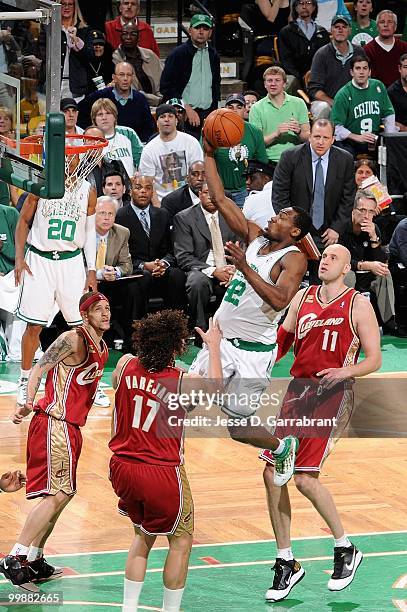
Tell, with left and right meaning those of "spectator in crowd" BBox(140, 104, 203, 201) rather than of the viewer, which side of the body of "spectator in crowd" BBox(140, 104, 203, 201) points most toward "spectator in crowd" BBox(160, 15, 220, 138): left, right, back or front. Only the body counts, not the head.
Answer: back

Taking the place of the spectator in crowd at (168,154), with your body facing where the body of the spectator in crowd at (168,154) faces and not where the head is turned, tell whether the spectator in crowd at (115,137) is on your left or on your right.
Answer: on your right

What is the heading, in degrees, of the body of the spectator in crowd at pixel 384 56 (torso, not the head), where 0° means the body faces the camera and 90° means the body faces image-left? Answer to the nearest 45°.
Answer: approximately 0°

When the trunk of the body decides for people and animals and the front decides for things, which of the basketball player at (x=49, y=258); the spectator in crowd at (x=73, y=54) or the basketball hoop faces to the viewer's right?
the basketball hoop

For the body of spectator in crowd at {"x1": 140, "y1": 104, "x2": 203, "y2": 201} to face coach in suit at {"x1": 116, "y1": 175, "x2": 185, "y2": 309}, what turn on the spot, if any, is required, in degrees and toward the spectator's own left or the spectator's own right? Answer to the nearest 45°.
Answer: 0° — they already face them

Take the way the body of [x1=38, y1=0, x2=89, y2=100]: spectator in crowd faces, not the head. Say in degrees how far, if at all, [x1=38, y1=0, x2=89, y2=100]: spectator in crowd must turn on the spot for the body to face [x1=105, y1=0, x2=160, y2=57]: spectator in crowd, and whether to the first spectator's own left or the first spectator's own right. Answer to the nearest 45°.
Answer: approximately 135° to the first spectator's own left
